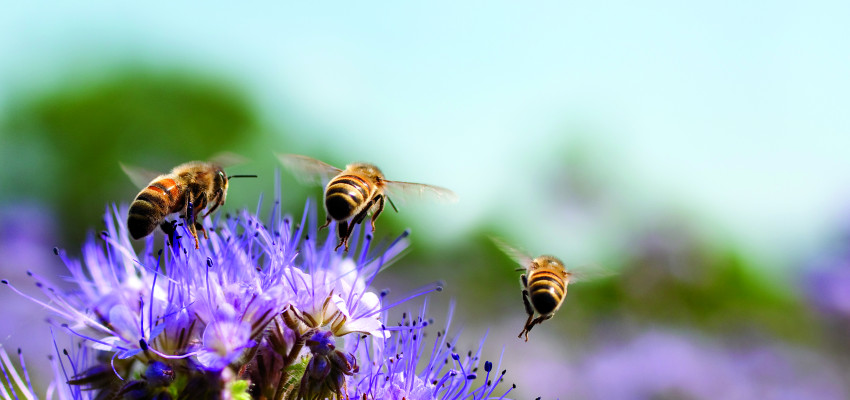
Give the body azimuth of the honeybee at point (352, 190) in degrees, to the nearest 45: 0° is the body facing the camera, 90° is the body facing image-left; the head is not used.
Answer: approximately 225°

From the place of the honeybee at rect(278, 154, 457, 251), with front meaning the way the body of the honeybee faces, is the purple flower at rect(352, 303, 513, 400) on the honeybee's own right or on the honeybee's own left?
on the honeybee's own right

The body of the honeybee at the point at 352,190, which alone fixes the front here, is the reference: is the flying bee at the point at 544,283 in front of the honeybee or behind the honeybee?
in front

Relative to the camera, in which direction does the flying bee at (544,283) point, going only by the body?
away from the camera

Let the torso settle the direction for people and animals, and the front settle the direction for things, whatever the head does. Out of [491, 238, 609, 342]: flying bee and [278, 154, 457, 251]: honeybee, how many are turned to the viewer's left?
0

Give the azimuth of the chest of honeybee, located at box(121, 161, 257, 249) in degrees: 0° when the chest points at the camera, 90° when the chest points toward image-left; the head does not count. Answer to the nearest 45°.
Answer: approximately 225°

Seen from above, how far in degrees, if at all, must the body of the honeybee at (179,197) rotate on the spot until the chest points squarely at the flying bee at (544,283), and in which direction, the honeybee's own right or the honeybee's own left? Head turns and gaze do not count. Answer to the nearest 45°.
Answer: approximately 45° to the honeybee's own right

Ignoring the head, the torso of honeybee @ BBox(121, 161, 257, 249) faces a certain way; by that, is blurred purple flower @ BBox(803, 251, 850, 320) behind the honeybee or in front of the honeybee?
in front

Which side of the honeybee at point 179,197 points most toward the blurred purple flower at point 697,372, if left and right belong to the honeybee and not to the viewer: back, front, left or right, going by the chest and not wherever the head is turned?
front

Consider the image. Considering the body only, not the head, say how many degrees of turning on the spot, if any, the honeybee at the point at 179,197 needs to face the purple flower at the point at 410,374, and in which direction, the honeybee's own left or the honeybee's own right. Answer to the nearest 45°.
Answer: approximately 90° to the honeybee's own right

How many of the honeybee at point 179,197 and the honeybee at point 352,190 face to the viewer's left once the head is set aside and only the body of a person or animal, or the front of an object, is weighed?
0
